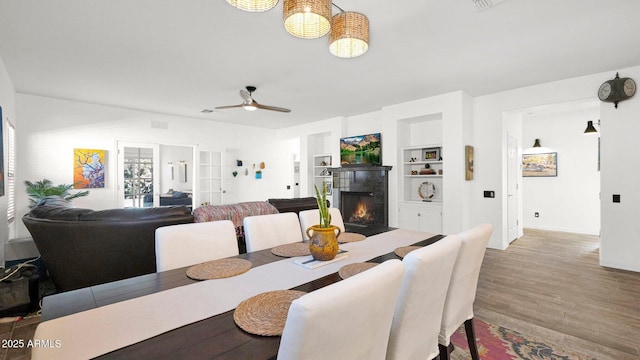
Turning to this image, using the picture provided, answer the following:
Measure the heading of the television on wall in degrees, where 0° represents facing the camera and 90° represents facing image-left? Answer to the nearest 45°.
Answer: approximately 45°

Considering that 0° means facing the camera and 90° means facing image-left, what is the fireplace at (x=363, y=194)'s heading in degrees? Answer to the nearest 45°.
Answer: approximately 45°

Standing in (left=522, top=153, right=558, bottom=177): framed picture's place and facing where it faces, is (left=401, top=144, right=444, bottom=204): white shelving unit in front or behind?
in front

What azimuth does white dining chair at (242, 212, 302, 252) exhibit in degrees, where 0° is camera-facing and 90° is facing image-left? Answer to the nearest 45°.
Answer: approximately 315°

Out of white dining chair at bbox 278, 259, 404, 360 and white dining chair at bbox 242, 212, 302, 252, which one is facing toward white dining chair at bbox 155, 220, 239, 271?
white dining chair at bbox 278, 259, 404, 360

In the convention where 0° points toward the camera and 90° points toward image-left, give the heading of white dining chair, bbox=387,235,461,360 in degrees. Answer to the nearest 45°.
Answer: approximately 135°

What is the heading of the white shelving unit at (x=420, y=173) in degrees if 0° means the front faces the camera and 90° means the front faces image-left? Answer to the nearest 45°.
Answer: approximately 45°

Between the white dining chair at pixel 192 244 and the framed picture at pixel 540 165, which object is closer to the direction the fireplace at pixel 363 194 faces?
the white dining chair

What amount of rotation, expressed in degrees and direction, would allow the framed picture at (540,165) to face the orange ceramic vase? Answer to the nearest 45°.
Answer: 0° — it already faces it
